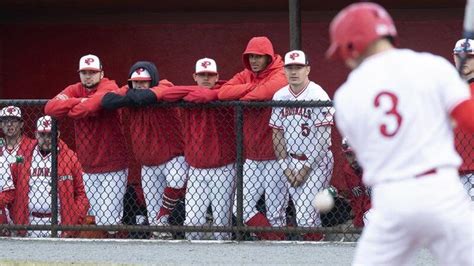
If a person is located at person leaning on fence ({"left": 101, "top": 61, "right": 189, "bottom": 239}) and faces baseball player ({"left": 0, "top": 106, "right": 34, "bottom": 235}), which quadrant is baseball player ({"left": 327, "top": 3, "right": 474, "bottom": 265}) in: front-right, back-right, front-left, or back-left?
back-left

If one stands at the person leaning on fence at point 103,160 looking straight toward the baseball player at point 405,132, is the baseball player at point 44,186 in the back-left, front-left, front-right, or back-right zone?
back-right

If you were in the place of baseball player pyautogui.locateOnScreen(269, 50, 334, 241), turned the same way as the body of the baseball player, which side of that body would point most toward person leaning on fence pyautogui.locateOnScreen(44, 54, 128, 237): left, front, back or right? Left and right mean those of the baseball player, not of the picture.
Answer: right

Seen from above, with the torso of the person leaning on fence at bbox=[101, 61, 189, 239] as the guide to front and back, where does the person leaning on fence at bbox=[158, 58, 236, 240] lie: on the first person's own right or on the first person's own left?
on the first person's own left

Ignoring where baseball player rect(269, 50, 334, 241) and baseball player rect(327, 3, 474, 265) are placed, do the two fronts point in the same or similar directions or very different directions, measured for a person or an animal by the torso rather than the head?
very different directions

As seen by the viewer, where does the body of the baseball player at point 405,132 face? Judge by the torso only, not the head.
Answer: away from the camera

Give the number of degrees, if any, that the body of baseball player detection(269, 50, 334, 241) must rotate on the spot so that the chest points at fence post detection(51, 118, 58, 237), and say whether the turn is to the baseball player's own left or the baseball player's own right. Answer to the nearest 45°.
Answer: approximately 90° to the baseball player's own right

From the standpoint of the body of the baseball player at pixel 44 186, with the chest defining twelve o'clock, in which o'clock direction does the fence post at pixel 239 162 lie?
The fence post is roughly at 10 o'clock from the baseball player.

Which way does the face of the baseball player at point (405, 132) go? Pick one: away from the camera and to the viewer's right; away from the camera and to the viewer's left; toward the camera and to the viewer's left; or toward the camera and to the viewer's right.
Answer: away from the camera and to the viewer's left

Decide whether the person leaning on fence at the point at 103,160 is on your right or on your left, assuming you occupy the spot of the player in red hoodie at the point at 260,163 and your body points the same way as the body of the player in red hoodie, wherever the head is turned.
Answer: on your right

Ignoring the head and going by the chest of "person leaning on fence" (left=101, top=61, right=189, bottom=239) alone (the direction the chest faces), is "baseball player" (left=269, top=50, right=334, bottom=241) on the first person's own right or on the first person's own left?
on the first person's own left

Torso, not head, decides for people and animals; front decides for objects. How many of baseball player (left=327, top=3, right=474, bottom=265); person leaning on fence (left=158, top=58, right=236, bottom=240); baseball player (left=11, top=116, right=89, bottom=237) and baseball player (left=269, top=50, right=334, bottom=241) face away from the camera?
1

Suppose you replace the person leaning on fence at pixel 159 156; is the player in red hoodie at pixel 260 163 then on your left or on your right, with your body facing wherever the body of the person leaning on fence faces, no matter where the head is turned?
on your left

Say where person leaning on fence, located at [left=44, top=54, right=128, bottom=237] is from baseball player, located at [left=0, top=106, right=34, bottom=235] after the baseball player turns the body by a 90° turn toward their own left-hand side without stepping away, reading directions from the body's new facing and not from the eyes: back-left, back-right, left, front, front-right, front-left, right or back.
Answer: front-right
